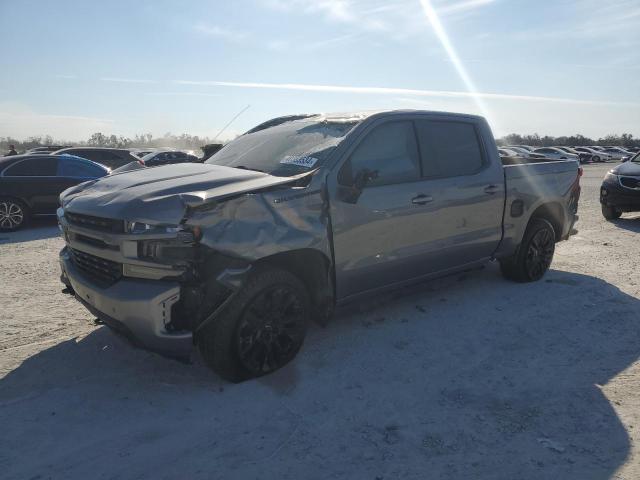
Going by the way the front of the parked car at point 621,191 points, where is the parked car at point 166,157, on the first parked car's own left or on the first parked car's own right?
on the first parked car's own right

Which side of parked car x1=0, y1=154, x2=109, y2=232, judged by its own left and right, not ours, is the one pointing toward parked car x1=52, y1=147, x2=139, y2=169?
left

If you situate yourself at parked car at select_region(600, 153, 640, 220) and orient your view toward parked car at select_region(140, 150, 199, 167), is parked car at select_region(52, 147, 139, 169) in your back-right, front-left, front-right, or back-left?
front-left

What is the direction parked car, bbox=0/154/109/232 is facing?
to the viewer's right

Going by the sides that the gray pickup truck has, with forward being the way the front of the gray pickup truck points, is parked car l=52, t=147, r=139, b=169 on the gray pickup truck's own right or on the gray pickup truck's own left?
on the gray pickup truck's own right

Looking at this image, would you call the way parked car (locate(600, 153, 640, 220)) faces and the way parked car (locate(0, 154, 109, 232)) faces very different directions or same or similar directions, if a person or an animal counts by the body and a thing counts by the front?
very different directions

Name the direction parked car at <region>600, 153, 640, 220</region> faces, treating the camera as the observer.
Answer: facing the viewer and to the left of the viewer

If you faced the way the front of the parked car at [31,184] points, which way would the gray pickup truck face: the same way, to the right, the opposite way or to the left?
the opposite way

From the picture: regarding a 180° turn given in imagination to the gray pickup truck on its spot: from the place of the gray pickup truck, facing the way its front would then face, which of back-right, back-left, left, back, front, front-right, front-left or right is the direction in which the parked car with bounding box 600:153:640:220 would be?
front

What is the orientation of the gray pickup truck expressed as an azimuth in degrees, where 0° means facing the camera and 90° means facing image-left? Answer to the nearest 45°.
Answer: approximately 45°

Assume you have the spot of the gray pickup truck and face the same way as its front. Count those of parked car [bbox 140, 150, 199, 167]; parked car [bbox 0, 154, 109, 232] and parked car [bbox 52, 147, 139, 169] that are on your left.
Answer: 0
